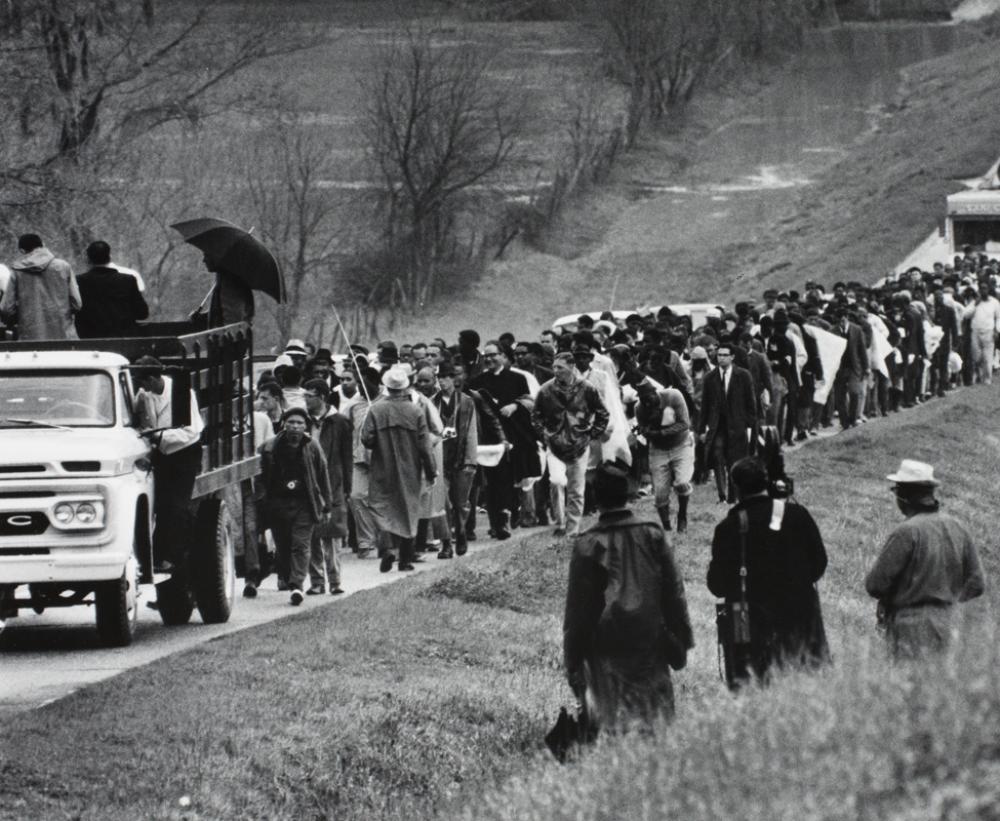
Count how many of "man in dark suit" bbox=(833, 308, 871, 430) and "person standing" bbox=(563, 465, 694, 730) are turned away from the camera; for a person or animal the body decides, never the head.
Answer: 1

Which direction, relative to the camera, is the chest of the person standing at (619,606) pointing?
away from the camera

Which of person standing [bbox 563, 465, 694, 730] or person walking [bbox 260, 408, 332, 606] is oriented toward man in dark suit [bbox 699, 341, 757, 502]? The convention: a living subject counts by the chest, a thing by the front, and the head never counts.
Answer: person standing [bbox 563, 465, 694, 730]

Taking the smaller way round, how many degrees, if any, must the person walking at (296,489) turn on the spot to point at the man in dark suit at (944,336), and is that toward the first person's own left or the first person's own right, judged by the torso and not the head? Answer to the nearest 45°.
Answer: approximately 135° to the first person's own left

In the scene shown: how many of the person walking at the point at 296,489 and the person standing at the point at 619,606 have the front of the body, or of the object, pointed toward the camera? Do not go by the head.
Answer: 1
